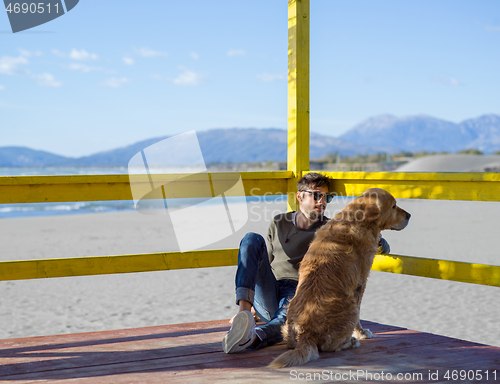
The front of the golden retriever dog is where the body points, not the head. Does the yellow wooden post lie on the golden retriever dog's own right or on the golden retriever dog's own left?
on the golden retriever dog's own left

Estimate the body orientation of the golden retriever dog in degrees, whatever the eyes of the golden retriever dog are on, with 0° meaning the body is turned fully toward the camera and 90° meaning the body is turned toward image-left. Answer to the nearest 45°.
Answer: approximately 225°

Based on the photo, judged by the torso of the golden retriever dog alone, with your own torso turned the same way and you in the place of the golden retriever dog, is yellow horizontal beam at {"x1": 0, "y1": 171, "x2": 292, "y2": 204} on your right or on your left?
on your left
